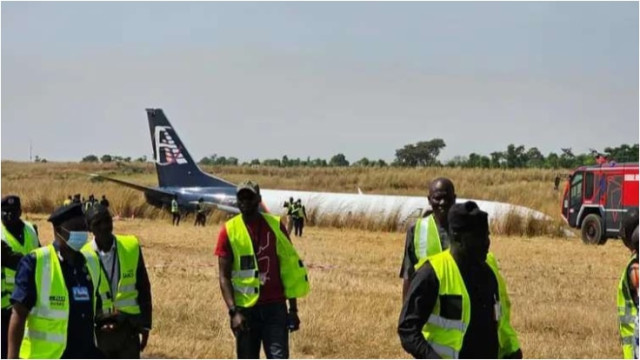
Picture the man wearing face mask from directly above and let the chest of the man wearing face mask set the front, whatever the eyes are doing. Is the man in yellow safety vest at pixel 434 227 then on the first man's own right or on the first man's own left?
on the first man's own left

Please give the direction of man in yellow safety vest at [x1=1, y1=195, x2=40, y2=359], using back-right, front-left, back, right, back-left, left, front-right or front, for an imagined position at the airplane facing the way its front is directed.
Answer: right

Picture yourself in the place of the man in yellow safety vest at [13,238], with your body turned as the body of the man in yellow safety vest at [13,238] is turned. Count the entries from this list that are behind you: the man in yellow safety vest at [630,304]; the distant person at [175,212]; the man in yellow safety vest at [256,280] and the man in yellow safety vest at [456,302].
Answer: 1

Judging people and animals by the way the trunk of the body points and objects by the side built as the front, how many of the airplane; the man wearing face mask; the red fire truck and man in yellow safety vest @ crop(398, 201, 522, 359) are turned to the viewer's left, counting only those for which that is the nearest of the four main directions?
1

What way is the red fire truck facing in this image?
to the viewer's left

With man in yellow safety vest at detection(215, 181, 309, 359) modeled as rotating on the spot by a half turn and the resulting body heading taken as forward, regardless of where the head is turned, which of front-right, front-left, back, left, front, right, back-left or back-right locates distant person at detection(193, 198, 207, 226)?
front
